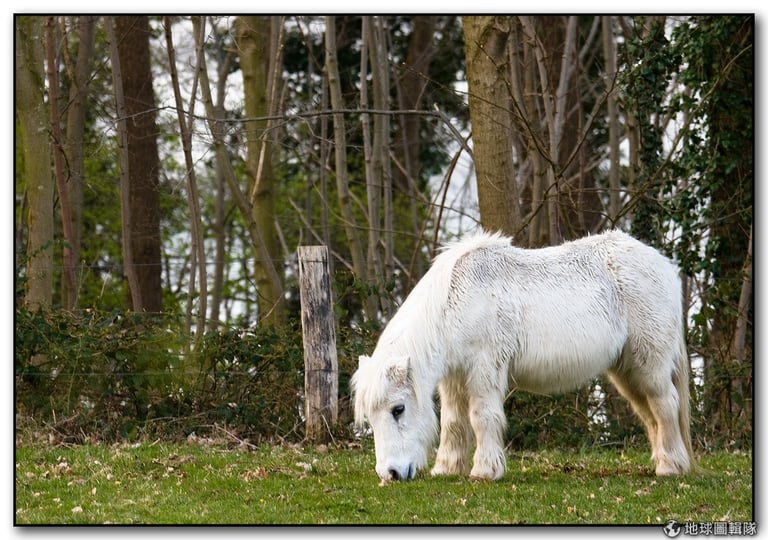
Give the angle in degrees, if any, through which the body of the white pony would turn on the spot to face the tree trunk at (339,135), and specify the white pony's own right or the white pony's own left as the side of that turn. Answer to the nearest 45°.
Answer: approximately 90° to the white pony's own right

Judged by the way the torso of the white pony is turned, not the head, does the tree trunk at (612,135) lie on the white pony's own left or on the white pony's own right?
on the white pony's own right

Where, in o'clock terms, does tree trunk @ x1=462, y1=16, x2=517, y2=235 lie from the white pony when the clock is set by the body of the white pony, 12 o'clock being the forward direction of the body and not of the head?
The tree trunk is roughly at 3 o'clock from the white pony.

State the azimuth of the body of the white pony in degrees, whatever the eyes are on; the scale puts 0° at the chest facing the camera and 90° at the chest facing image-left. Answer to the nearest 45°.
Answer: approximately 90°

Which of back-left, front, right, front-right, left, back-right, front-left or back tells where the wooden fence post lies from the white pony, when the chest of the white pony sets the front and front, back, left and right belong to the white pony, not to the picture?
front-right

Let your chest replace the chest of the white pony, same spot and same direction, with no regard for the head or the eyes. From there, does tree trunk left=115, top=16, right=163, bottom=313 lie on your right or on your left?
on your right

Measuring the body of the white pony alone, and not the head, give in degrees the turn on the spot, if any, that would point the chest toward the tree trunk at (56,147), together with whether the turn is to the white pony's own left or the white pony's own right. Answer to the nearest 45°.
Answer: approximately 45° to the white pony's own right
